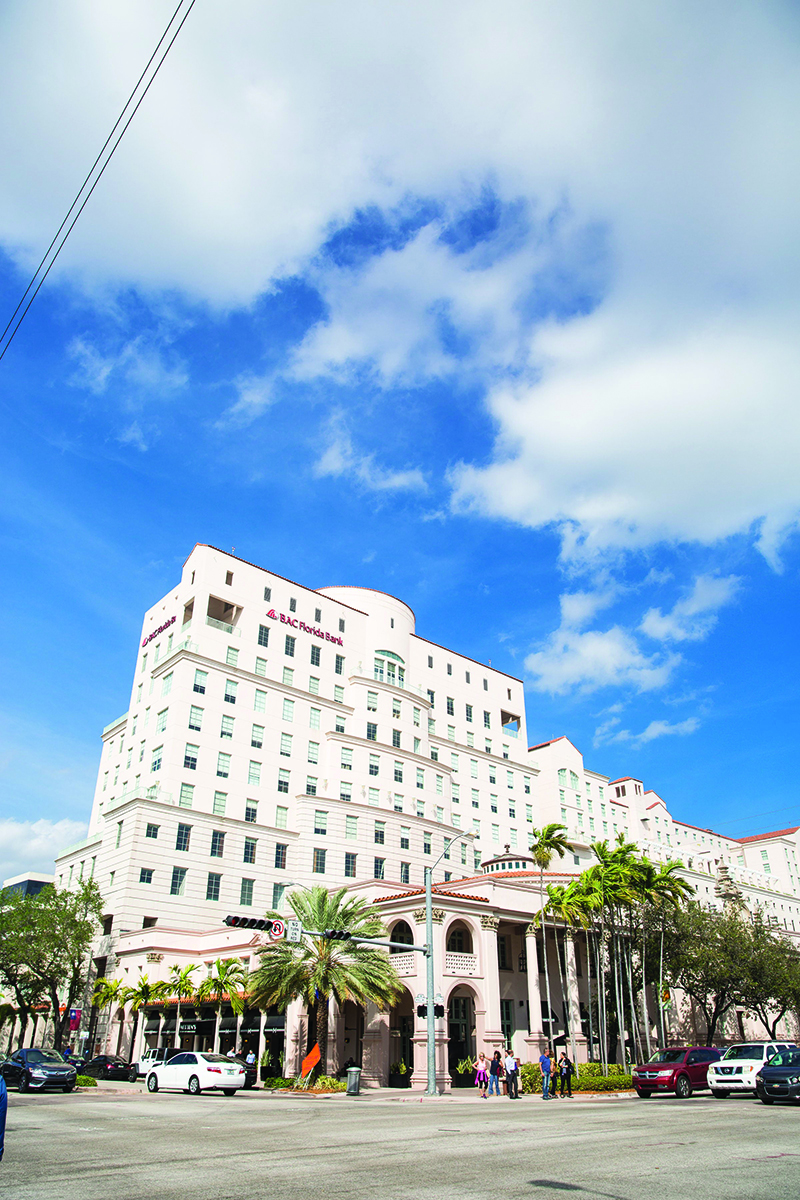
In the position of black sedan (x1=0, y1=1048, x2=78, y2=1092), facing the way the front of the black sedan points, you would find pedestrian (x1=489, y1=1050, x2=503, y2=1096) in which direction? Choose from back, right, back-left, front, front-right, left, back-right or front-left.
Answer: front-left

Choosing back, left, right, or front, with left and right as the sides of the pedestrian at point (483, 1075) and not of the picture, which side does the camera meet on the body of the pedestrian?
front

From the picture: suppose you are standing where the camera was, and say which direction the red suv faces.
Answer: facing the viewer and to the left of the viewer

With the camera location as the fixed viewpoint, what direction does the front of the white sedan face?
facing away from the viewer and to the left of the viewer

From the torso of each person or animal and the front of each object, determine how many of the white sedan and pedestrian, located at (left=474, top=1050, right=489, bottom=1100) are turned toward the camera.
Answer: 1

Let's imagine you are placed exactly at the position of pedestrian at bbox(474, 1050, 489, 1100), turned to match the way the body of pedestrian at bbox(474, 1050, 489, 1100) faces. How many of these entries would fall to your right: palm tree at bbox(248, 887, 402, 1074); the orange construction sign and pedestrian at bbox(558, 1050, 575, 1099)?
2

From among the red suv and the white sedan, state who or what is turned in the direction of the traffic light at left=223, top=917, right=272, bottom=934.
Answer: the red suv

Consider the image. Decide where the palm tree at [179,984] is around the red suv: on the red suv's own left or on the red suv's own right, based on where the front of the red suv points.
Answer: on the red suv's own right

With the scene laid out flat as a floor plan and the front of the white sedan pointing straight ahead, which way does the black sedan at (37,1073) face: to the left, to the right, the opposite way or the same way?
the opposite way

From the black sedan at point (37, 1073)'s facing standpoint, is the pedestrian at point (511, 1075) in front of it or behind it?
in front

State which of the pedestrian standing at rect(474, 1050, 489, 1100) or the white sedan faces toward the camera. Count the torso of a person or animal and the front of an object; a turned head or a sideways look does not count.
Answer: the pedestrian standing

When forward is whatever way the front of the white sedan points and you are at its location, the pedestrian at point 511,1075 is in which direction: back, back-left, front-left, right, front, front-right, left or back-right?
back-right

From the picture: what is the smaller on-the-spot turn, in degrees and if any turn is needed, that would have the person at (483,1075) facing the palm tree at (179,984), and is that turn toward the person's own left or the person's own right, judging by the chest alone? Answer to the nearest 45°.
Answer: approximately 135° to the person's own right

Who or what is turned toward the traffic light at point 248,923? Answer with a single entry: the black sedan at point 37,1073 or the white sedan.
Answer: the black sedan
